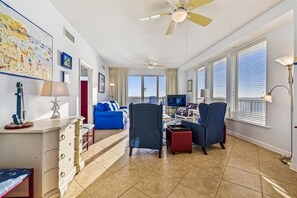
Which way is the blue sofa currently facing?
to the viewer's right

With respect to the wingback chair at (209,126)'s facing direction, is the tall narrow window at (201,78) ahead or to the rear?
ahead

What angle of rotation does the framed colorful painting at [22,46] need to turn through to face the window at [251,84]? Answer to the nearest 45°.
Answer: approximately 45° to its left

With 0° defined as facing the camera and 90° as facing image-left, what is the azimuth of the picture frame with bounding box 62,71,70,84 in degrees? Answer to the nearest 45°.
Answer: approximately 315°

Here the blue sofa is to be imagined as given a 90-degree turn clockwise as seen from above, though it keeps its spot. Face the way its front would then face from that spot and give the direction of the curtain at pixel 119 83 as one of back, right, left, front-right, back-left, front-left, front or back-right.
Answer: back

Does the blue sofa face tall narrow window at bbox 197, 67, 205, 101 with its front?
yes

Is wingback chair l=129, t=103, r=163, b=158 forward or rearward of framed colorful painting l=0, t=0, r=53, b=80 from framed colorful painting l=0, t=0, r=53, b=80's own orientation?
forward

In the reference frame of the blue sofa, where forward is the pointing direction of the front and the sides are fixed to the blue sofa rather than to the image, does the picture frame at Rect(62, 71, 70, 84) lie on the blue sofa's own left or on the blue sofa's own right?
on the blue sofa's own right

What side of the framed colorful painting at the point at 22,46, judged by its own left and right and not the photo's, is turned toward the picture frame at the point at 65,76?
left

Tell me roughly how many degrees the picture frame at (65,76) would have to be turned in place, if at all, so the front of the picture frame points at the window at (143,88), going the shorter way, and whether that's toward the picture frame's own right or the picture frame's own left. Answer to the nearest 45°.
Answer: approximately 90° to the picture frame's own left

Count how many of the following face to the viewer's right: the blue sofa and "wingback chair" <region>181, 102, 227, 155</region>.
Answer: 1

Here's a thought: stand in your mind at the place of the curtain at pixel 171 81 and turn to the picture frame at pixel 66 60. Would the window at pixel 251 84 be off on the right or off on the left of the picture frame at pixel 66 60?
left
